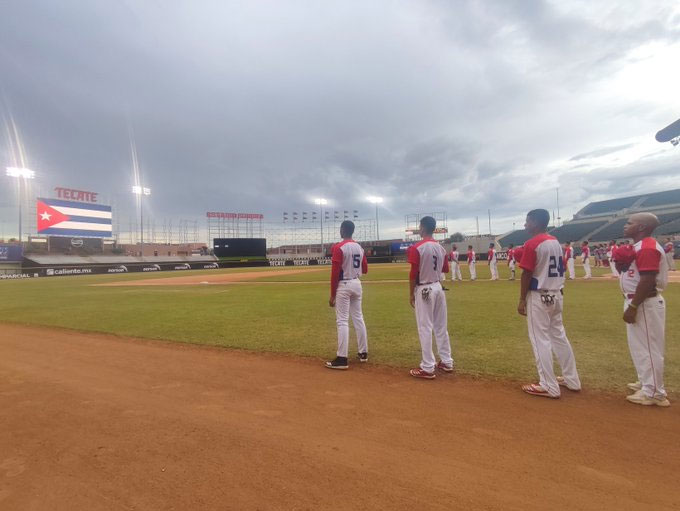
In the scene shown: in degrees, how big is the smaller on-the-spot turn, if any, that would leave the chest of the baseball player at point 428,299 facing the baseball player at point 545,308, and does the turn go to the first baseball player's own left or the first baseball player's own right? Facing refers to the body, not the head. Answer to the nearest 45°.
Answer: approximately 135° to the first baseball player's own right

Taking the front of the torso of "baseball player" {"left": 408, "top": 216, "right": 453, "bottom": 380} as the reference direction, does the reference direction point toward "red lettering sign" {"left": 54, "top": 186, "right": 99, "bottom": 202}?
yes

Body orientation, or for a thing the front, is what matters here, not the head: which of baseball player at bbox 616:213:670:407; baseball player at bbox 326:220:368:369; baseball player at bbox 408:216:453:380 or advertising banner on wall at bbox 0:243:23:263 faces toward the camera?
the advertising banner on wall

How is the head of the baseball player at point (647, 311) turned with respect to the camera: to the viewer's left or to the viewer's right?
to the viewer's left

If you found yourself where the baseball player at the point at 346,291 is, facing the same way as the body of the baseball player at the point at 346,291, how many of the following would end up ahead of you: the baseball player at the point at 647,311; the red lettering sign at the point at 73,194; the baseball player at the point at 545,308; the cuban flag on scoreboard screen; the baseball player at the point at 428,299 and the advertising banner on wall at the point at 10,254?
3

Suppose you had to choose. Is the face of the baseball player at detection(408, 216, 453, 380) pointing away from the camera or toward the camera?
away from the camera

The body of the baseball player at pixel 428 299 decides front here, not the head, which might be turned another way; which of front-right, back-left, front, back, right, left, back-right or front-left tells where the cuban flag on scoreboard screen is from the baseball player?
front

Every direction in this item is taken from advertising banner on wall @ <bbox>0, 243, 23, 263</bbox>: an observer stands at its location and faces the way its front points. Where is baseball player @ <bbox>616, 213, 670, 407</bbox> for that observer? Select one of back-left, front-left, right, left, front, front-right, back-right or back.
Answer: front

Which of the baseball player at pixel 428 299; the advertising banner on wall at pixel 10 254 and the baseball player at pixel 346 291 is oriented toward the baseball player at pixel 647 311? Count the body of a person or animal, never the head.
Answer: the advertising banner on wall

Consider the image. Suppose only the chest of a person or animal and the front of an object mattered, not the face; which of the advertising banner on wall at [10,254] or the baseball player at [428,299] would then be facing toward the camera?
the advertising banner on wall

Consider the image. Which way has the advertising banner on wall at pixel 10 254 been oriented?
toward the camera

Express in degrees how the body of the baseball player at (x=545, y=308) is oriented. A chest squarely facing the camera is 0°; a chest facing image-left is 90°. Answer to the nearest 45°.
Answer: approximately 135°

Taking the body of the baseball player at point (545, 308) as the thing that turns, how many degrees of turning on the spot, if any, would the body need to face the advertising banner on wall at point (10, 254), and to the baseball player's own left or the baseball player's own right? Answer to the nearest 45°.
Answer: approximately 45° to the baseball player's own left

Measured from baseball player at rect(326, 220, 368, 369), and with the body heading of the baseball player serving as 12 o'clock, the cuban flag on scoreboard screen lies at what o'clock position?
The cuban flag on scoreboard screen is roughly at 12 o'clock from the baseball player.

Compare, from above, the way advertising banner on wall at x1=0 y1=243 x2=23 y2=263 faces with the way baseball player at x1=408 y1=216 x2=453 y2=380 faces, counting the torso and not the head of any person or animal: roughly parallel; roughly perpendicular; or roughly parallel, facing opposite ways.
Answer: roughly parallel, facing opposite ways

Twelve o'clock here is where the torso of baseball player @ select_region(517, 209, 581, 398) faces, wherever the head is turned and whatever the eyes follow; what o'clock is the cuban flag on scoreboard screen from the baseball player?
The cuban flag on scoreboard screen is roughly at 11 o'clock from the baseball player.

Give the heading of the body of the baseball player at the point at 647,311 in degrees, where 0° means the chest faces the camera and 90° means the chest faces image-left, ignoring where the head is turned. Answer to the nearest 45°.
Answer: approximately 90°

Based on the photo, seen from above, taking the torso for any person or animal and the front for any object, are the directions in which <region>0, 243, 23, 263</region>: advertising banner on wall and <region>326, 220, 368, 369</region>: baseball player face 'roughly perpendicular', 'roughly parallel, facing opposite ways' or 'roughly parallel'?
roughly parallel, facing opposite ways

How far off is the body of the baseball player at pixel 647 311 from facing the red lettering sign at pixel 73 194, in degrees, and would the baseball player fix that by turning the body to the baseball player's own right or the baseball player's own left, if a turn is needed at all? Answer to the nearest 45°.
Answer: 0° — they already face it

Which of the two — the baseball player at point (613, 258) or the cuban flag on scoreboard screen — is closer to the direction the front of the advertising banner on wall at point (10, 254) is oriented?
the baseball player
